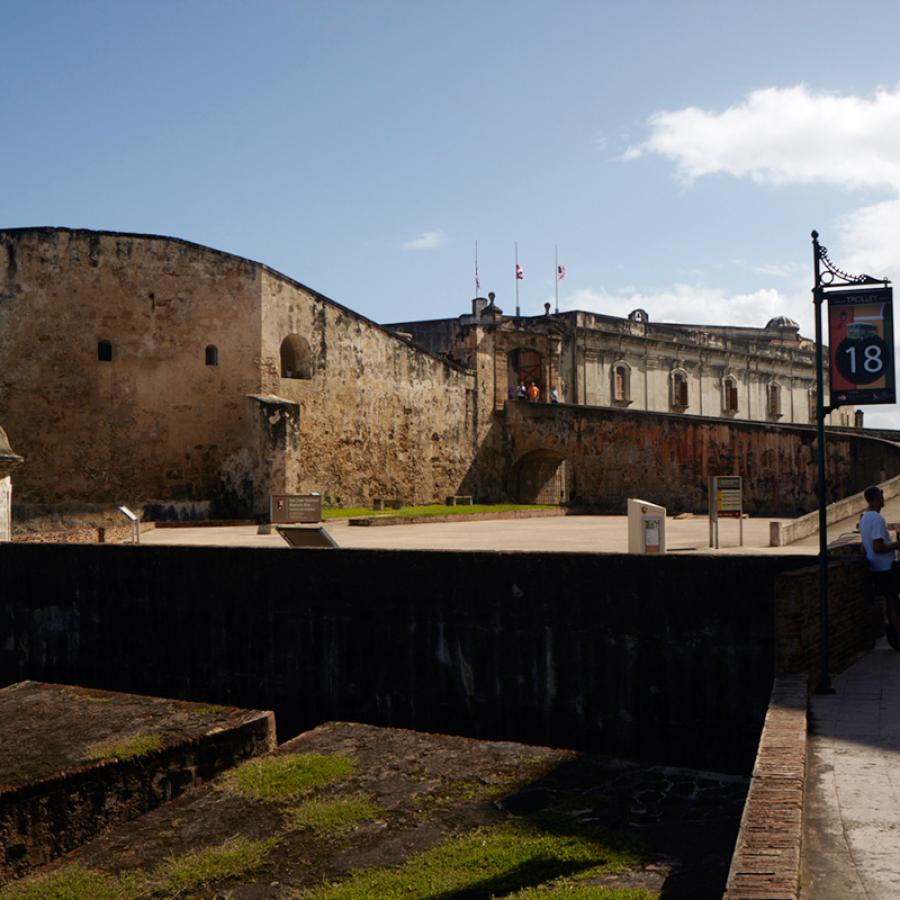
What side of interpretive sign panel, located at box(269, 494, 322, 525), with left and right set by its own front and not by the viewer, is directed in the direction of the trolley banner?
front

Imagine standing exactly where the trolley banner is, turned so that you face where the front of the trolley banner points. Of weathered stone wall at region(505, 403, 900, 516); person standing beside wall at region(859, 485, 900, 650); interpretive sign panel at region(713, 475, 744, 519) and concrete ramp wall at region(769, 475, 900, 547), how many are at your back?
4

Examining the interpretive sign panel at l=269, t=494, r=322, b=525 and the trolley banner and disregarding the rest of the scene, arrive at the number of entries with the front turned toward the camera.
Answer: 2

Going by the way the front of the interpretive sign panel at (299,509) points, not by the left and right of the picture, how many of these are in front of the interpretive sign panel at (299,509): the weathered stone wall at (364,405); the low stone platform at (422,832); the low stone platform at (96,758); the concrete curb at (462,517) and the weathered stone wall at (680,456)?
2

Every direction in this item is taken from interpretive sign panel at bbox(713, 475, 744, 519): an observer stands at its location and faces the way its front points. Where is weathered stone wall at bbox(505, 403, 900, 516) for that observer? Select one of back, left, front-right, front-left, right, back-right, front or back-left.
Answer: back

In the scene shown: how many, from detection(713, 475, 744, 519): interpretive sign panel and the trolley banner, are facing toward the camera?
2

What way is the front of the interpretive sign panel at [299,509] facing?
toward the camera

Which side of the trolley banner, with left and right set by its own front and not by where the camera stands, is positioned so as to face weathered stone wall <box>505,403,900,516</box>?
back

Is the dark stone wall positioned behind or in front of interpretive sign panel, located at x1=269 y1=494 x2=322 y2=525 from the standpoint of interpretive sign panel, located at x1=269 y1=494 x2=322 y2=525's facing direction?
in front

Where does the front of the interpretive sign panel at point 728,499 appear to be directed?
toward the camera
